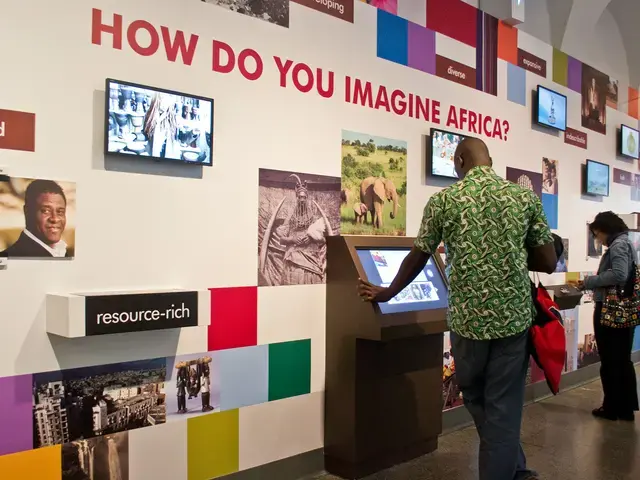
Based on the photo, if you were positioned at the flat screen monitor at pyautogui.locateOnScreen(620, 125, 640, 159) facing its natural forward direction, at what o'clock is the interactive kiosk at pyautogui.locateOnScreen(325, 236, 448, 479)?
The interactive kiosk is roughly at 2 o'clock from the flat screen monitor.

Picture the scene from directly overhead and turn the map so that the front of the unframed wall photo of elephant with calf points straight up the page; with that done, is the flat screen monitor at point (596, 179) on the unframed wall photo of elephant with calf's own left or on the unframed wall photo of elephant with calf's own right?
on the unframed wall photo of elephant with calf's own left

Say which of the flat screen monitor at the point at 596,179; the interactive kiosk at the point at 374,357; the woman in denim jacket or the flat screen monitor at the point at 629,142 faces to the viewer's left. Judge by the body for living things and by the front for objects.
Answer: the woman in denim jacket

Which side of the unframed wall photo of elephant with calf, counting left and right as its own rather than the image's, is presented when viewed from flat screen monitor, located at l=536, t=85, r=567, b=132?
left

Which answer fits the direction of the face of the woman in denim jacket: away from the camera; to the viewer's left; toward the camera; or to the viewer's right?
to the viewer's left

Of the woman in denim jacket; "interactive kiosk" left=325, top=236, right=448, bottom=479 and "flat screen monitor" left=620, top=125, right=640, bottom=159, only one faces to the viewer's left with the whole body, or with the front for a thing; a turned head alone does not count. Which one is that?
the woman in denim jacket

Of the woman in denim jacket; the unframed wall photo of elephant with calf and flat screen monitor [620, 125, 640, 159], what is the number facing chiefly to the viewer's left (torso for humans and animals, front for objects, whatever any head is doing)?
1

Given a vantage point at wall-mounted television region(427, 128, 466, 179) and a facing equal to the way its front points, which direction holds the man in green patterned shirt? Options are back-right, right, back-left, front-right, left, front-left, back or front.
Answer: front-right

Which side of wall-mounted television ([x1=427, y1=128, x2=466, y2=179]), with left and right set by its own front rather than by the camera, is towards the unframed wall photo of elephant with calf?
right

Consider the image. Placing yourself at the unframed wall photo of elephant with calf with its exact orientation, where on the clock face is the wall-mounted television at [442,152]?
The wall-mounted television is roughly at 9 o'clock from the unframed wall photo of elephant with calf.

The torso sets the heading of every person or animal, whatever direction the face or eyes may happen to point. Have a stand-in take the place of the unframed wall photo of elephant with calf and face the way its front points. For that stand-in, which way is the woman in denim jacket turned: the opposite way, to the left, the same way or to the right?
the opposite way

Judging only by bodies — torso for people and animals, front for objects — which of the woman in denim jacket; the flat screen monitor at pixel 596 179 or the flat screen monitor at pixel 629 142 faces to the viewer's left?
the woman in denim jacket

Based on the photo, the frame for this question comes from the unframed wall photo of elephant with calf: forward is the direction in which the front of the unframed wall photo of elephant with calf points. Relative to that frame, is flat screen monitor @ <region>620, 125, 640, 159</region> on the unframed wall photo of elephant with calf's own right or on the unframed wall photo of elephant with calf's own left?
on the unframed wall photo of elephant with calf's own left

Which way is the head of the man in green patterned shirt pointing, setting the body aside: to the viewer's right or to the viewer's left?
to the viewer's left

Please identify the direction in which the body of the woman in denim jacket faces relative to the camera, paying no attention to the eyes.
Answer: to the viewer's left

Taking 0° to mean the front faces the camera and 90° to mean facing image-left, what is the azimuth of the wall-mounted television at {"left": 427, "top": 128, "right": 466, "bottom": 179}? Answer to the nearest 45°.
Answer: approximately 315°
